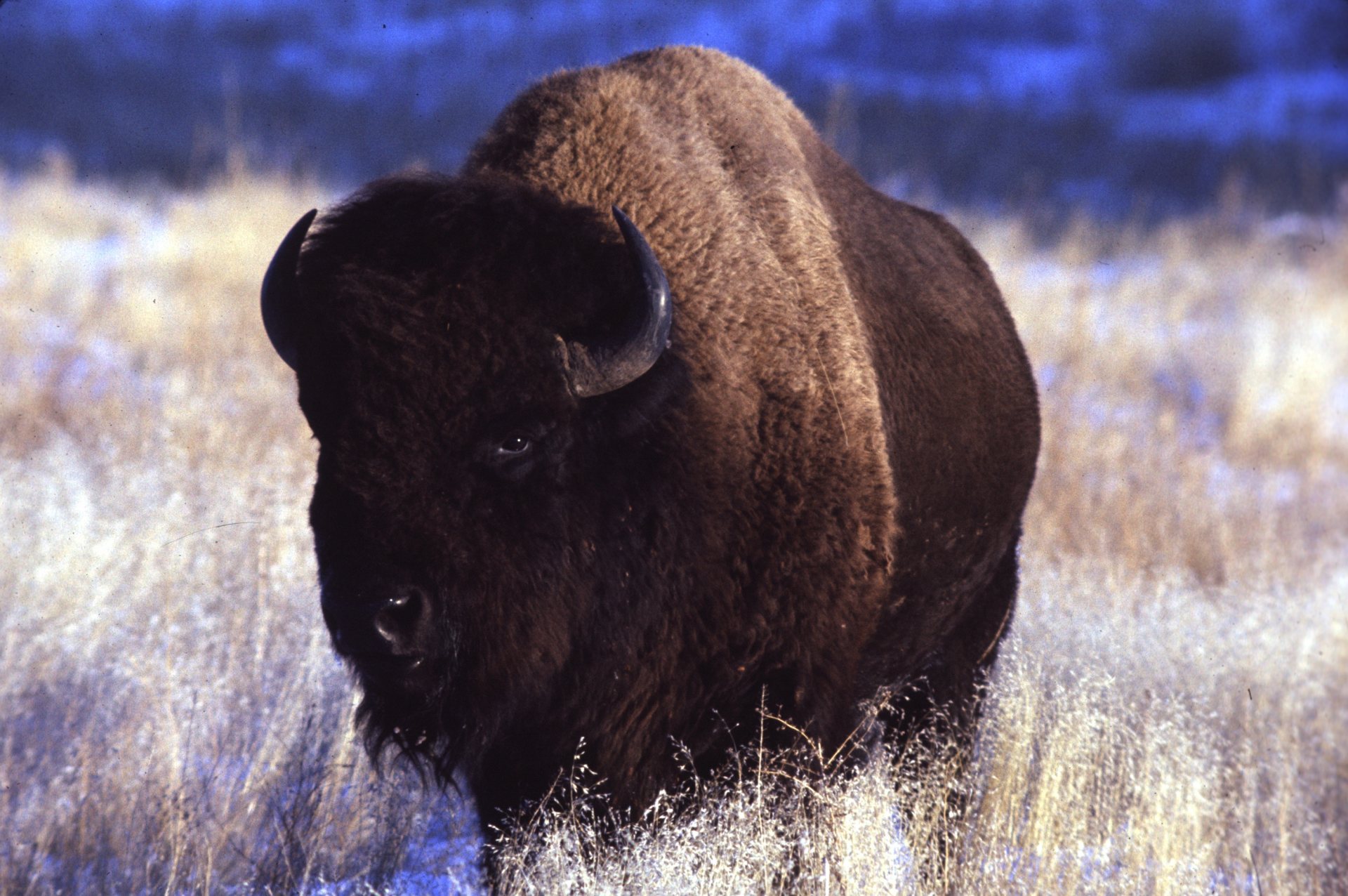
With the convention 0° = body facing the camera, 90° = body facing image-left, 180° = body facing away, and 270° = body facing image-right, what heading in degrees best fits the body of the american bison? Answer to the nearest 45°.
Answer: approximately 45°
